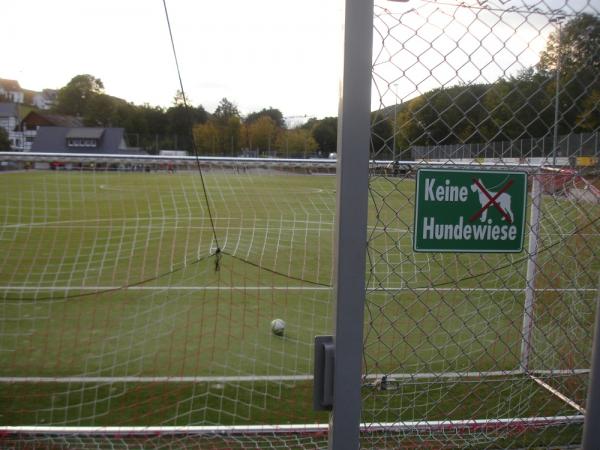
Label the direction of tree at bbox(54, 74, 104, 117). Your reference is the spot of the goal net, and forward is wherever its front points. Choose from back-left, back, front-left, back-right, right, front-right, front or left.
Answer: front

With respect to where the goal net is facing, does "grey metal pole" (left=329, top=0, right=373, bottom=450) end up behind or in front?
behind

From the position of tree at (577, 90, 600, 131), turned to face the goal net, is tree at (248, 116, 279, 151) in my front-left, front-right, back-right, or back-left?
front-right

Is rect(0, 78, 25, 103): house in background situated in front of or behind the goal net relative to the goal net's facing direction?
in front

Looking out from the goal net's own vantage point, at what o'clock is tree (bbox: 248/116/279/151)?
The tree is roughly at 1 o'clock from the goal net.

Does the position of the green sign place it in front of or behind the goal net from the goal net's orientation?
behind

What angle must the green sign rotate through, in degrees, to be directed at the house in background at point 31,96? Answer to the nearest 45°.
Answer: approximately 135° to its right

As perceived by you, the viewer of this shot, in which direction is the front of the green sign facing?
facing the viewer

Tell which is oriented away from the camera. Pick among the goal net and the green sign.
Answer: the goal net

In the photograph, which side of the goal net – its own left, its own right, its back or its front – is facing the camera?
back

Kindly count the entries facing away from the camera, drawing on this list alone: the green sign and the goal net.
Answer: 1

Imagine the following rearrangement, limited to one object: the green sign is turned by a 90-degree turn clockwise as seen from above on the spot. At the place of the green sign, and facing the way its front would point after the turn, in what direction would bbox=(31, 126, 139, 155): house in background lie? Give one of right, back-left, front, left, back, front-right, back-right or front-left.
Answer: front-right

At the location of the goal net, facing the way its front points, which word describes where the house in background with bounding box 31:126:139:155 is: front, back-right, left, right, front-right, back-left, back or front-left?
front
